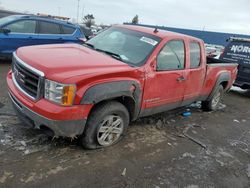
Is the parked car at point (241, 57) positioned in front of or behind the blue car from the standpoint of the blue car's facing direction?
behind

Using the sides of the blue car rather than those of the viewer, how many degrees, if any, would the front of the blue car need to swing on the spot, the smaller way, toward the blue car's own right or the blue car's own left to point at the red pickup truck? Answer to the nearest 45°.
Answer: approximately 90° to the blue car's own left

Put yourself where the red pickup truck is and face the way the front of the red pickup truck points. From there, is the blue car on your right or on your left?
on your right

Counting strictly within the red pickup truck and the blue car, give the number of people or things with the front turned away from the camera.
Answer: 0

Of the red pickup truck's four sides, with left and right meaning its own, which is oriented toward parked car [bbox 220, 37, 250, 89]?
back

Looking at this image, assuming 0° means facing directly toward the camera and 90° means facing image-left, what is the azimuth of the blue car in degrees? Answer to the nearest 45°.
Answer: approximately 90°
